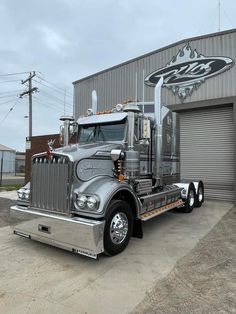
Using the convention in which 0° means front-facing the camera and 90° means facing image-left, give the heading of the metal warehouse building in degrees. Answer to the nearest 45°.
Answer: approximately 45°

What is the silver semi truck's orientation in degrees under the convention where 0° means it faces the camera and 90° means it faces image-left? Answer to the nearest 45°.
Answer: approximately 45°

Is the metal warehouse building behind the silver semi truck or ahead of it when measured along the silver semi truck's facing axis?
behind

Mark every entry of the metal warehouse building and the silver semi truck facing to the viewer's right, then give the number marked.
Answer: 0

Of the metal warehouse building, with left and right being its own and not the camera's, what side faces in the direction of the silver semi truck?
front
